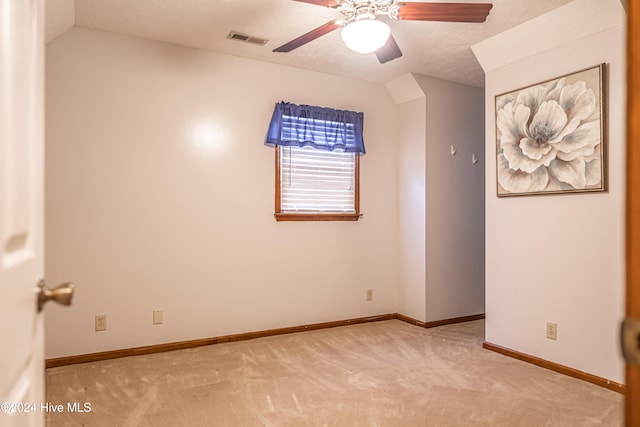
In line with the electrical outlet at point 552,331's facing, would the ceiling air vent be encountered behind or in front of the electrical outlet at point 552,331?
in front

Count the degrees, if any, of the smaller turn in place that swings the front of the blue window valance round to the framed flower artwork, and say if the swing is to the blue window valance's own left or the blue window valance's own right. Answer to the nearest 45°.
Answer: approximately 45° to the blue window valance's own left

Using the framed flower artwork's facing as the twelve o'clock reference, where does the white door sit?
The white door is roughly at 11 o'clock from the framed flower artwork.

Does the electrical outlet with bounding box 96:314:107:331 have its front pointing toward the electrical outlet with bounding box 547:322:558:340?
no

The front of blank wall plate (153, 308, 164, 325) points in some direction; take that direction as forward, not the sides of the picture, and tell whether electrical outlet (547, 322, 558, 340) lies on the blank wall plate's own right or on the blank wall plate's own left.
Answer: on the blank wall plate's own left

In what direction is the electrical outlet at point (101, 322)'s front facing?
toward the camera

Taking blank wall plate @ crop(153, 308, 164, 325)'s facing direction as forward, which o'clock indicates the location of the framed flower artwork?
The framed flower artwork is roughly at 10 o'clock from the blank wall plate.

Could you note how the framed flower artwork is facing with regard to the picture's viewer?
facing the viewer and to the left of the viewer

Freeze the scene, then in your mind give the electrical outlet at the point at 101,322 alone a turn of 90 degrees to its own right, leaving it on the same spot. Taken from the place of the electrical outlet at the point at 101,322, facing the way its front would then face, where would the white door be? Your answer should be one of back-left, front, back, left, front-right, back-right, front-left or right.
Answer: left

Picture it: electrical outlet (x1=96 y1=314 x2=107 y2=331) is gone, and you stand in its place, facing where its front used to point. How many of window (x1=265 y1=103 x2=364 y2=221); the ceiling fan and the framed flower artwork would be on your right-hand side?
0

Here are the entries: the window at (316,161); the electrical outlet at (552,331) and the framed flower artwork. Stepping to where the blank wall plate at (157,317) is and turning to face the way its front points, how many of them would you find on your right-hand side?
0

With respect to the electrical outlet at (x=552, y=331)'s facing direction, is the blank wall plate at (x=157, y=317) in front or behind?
in front

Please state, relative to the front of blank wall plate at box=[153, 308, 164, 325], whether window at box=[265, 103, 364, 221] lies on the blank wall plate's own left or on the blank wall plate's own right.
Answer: on the blank wall plate's own left

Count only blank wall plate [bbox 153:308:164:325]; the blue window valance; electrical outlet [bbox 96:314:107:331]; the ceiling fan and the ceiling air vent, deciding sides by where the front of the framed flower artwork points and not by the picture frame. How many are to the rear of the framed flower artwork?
0

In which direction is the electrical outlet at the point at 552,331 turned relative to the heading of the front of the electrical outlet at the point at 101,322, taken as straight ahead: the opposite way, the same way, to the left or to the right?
to the right

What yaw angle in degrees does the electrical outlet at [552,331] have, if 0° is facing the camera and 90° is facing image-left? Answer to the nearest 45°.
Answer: approximately 45°

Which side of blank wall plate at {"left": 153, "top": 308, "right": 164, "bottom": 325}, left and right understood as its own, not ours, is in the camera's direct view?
front

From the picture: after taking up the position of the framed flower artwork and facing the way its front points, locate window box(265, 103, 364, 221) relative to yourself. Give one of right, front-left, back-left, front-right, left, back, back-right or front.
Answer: front-right

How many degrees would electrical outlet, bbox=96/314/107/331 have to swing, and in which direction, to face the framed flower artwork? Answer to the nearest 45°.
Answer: approximately 45° to its left

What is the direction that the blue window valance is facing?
toward the camera

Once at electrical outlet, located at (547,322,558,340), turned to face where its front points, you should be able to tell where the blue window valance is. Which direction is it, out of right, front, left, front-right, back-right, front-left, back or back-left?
front-right
